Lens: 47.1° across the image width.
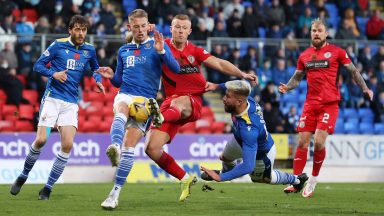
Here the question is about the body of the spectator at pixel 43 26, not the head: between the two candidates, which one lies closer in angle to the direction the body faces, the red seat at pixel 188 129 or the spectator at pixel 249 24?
the red seat

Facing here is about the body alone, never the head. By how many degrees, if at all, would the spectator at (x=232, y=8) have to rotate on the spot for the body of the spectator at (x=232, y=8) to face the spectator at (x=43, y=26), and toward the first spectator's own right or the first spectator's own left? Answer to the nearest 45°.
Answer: approximately 45° to the first spectator's own right

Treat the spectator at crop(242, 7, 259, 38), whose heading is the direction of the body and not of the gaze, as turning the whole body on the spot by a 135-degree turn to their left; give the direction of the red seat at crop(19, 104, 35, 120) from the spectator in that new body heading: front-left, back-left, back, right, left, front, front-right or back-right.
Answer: back

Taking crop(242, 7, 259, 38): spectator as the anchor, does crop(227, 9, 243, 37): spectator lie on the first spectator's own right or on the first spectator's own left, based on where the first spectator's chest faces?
on the first spectator's own right

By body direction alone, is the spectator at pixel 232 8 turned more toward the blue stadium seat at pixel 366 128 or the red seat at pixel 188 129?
the red seat

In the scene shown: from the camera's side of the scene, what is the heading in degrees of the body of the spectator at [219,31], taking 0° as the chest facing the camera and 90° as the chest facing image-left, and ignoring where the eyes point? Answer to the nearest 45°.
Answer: approximately 0°

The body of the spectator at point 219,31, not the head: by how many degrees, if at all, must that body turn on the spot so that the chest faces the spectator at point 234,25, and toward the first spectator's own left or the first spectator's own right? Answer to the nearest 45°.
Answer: approximately 135° to the first spectator's own left
